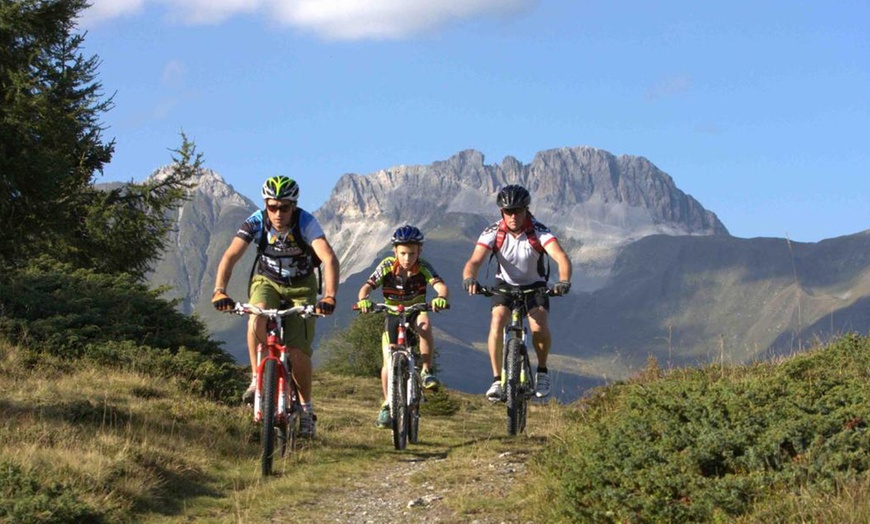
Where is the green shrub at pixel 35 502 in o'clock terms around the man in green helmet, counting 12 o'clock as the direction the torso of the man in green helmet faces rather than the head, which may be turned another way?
The green shrub is roughly at 1 o'clock from the man in green helmet.

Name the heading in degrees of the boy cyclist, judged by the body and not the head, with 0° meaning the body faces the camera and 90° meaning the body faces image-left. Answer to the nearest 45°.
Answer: approximately 0°

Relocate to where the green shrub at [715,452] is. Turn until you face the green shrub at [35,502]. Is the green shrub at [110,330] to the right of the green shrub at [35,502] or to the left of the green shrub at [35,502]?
right

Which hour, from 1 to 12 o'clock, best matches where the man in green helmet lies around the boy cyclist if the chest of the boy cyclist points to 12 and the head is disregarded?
The man in green helmet is roughly at 1 o'clock from the boy cyclist.

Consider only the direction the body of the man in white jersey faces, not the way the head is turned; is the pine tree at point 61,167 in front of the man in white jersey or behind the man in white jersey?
behind

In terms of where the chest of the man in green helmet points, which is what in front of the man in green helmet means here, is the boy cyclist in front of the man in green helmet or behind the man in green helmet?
behind

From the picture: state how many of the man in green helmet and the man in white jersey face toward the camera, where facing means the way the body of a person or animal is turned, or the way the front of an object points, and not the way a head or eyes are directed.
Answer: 2

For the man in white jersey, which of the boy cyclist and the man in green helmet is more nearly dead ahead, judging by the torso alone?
the man in green helmet
